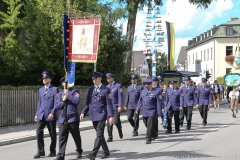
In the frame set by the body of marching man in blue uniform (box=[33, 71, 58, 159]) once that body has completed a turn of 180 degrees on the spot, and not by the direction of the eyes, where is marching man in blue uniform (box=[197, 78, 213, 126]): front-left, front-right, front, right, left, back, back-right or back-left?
front

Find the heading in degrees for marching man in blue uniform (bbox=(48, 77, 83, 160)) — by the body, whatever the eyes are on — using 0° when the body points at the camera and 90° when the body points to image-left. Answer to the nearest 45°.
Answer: approximately 45°

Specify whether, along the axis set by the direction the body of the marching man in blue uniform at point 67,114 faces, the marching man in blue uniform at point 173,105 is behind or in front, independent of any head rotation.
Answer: behind

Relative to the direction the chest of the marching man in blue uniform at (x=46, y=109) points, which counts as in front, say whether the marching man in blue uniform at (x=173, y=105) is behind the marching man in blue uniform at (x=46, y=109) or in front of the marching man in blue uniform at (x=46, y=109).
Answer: behind

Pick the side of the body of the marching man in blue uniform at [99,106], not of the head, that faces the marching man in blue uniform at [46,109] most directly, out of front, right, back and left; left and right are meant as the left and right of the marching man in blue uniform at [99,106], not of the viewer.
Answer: right

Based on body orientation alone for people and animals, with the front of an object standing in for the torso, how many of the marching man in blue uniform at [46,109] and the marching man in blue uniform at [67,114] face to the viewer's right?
0

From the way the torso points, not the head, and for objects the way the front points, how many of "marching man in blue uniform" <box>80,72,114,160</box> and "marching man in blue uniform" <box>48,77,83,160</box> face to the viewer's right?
0

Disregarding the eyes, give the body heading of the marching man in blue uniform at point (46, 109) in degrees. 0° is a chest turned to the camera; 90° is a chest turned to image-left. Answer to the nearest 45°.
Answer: approximately 45°

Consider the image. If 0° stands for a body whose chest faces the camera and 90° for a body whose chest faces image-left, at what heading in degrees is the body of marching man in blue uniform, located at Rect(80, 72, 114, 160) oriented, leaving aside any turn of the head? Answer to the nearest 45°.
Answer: approximately 45°

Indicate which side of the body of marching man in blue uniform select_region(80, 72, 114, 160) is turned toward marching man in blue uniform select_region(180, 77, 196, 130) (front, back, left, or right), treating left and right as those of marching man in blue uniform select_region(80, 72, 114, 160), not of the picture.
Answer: back

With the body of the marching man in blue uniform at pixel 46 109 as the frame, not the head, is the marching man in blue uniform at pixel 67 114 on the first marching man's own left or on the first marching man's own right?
on the first marching man's own left
